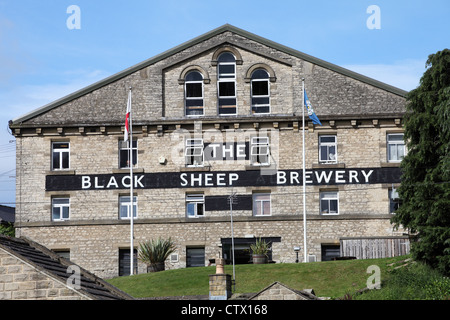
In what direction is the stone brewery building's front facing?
toward the camera

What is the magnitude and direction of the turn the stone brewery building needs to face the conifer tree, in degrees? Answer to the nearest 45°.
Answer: approximately 45° to its left
